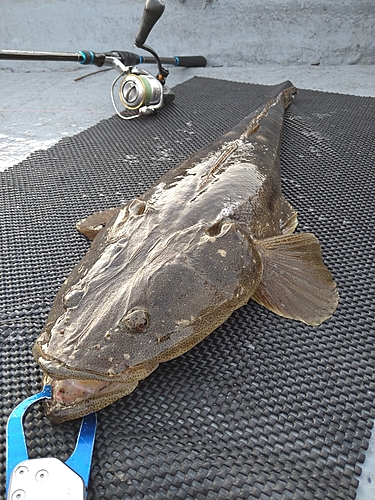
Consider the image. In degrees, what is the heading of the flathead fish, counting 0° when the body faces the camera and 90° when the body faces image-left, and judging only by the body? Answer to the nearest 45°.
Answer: approximately 45°

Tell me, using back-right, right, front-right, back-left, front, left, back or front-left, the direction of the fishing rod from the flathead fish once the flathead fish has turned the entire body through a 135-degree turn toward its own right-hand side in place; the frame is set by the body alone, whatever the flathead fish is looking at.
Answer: front
